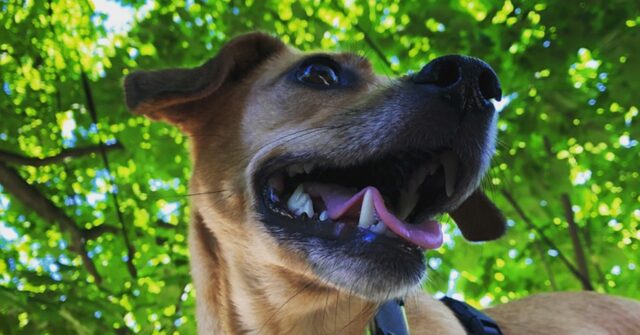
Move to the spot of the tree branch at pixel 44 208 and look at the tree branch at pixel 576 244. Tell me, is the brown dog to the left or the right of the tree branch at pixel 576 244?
right
